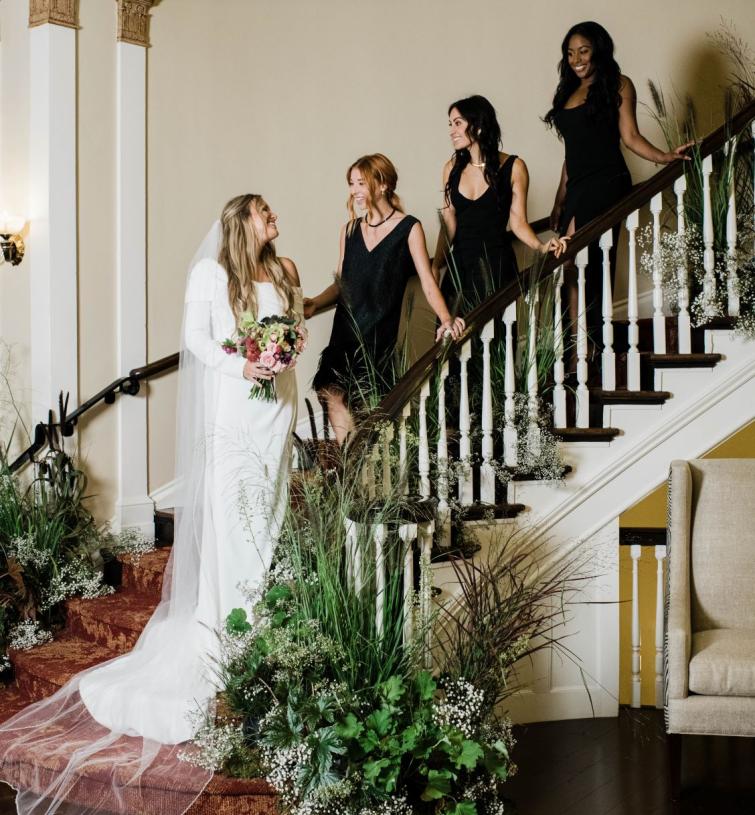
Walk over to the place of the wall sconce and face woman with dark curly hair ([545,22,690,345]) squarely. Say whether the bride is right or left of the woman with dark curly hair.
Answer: right

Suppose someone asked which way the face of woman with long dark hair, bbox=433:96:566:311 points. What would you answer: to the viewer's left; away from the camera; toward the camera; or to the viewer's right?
to the viewer's left

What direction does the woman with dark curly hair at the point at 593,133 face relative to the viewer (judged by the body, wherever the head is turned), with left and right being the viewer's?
facing the viewer and to the left of the viewer

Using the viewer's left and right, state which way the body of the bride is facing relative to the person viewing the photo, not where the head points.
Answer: facing the viewer and to the right of the viewer

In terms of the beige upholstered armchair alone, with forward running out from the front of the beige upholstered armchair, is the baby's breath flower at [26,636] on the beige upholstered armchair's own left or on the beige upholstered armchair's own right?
on the beige upholstered armchair's own right

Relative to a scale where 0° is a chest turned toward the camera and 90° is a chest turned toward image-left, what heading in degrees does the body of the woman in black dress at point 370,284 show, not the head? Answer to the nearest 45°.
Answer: approximately 45°

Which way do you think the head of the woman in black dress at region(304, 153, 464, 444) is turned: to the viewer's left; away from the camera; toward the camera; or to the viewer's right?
to the viewer's left

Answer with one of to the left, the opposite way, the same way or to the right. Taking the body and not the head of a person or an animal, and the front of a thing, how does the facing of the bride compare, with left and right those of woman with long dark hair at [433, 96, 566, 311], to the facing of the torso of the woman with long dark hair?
to the left

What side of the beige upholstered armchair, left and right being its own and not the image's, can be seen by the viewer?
front

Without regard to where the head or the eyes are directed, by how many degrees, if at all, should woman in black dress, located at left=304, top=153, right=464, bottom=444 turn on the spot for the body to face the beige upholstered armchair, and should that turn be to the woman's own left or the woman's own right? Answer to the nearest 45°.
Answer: approximately 90° to the woman's own left

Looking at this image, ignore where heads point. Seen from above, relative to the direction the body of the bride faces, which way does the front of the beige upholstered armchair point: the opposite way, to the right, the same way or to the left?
to the right

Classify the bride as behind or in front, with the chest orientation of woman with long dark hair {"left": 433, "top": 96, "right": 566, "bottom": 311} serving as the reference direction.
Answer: in front

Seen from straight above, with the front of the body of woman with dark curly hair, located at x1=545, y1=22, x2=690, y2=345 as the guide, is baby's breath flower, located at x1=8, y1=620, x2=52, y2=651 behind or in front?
in front
